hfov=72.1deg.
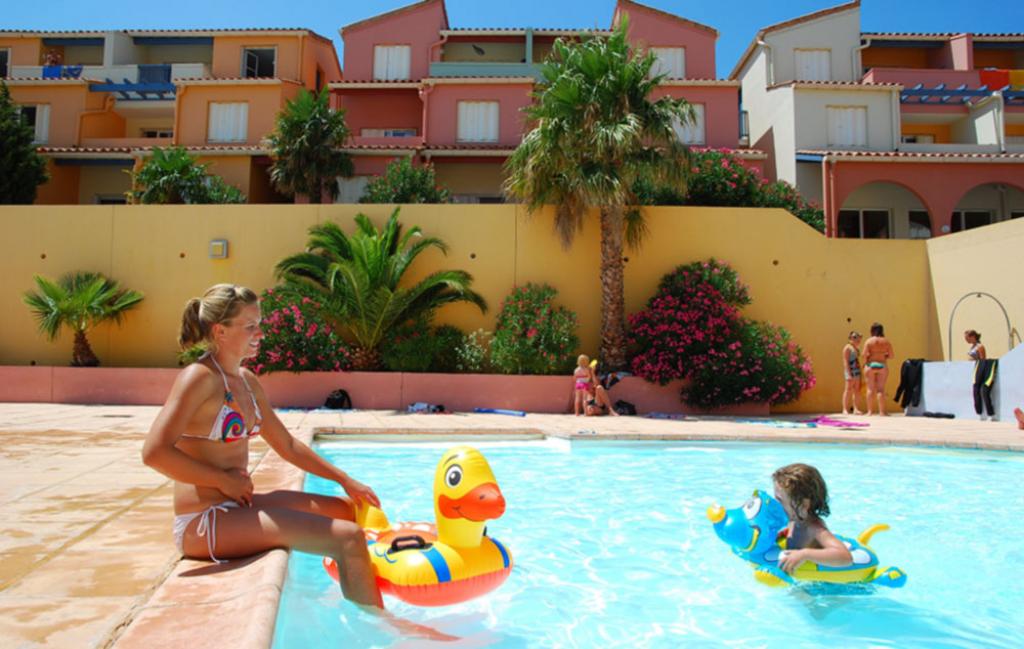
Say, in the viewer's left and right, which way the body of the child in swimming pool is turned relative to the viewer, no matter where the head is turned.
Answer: facing to the left of the viewer

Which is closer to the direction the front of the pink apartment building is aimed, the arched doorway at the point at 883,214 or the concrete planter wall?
the concrete planter wall

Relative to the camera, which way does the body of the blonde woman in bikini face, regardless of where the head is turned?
to the viewer's right

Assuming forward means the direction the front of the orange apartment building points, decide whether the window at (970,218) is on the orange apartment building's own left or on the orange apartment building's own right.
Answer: on the orange apartment building's own left

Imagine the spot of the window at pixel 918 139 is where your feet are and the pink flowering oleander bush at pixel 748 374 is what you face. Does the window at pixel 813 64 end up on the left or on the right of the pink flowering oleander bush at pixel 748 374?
right

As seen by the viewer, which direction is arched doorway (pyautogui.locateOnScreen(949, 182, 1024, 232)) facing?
toward the camera

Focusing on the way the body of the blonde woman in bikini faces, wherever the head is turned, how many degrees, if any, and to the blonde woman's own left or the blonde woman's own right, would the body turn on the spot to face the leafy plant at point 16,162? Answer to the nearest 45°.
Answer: approximately 90° to the blonde woman's own left

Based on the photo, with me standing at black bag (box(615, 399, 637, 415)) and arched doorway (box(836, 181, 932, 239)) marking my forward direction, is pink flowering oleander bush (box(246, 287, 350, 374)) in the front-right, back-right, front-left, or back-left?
back-left

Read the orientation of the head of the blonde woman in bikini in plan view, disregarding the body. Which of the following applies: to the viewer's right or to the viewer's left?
to the viewer's right

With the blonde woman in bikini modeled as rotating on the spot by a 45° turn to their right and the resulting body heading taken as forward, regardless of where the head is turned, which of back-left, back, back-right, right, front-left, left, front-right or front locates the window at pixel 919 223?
left

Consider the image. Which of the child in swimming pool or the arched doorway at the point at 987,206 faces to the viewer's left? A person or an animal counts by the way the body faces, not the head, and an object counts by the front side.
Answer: the child in swimming pool

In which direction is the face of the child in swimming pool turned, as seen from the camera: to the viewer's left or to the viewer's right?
to the viewer's left

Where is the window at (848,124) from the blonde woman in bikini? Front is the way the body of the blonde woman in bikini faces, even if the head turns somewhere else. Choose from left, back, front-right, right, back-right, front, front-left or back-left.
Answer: front-left
